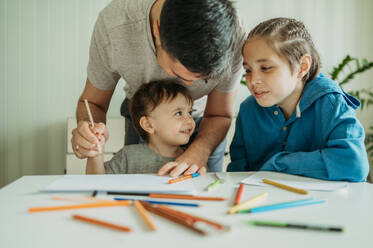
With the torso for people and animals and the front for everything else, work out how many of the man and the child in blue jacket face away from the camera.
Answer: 0

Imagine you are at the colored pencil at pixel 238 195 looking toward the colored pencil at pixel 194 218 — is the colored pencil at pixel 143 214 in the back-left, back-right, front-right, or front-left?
front-right

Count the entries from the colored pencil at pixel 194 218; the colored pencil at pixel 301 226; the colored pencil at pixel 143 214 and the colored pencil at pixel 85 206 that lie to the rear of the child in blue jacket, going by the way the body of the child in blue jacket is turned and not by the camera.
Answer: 0

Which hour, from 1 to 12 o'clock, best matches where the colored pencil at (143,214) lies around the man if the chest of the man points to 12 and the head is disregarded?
The colored pencil is roughly at 12 o'clock from the man.

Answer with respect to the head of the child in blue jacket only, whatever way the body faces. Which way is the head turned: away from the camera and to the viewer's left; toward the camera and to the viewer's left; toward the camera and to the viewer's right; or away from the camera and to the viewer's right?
toward the camera and to the viewer's left

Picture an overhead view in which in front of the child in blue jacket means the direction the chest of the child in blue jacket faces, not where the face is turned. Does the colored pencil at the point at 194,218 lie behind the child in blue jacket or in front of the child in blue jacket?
in front

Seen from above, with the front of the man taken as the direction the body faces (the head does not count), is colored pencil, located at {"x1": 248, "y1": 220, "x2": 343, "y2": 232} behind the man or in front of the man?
in front

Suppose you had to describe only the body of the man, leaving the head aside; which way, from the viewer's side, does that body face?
toward the camera

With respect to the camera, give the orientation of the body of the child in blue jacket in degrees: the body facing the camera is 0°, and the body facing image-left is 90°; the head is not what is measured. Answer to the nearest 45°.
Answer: approximately 45°

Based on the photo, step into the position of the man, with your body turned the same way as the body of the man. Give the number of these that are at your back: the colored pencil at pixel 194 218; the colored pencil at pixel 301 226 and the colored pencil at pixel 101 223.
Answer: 0

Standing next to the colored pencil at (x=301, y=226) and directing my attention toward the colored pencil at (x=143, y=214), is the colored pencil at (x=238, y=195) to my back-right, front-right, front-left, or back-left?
front-right

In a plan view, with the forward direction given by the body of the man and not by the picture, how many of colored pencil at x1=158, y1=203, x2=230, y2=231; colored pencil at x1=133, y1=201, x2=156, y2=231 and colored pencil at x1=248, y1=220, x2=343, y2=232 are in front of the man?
3

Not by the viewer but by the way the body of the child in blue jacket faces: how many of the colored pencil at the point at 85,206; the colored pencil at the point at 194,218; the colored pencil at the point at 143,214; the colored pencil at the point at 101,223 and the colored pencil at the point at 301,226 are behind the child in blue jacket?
0

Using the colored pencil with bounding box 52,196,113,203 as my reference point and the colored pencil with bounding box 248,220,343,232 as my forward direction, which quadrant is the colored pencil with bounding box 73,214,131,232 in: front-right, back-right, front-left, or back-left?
front-right

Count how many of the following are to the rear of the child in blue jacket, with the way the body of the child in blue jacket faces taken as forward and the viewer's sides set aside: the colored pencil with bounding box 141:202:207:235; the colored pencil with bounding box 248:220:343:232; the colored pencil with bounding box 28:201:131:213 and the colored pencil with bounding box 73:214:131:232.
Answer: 0
